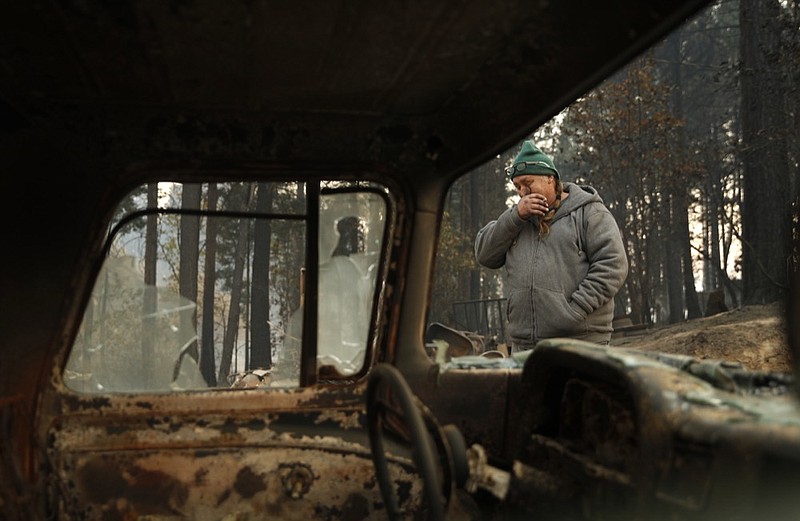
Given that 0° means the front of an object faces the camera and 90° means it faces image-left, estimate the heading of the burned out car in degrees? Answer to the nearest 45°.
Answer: approximately 270°
